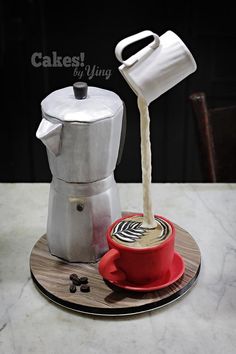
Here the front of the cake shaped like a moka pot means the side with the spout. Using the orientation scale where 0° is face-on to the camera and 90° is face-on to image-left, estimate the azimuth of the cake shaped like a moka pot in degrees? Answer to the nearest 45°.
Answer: approximately 45°
